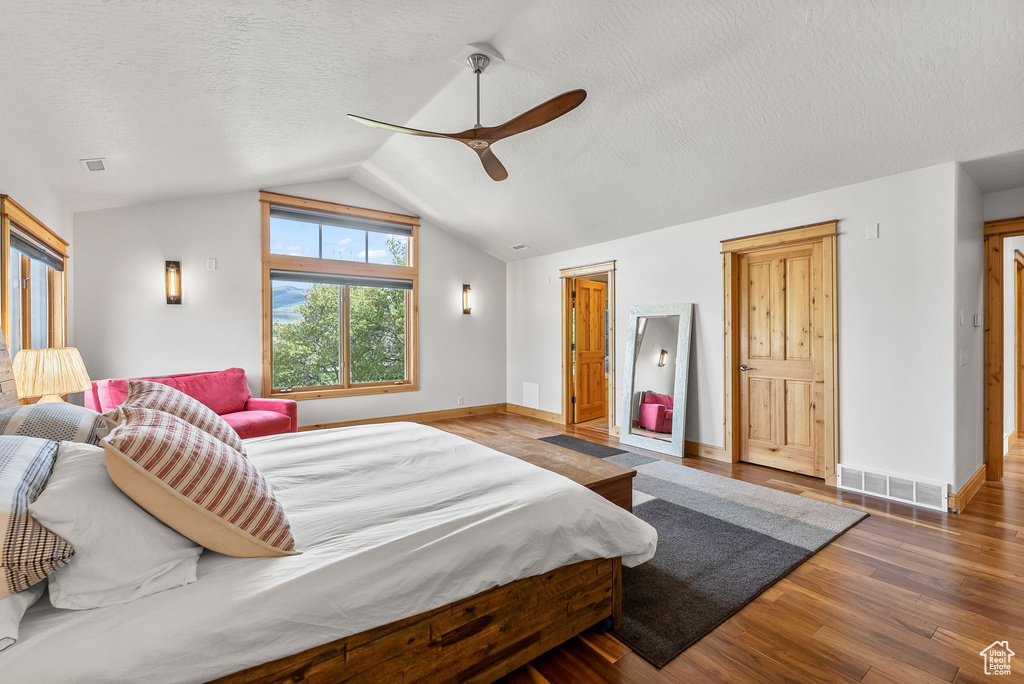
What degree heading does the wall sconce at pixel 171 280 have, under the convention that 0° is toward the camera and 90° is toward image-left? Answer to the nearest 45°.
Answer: approximately 0°

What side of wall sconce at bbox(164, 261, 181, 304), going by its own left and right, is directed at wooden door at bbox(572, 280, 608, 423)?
left

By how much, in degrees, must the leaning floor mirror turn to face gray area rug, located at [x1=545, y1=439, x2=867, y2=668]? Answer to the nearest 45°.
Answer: approximately 45° to its left

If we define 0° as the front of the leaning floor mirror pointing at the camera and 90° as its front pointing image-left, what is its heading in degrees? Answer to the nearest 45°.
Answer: approximately 45°

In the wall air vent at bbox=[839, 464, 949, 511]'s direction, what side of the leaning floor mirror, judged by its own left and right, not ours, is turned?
left

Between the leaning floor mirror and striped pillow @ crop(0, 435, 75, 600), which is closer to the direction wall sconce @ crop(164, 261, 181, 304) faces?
the striped pillow

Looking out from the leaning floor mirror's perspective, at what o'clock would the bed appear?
The bed is roughly at 11 o'clock from the leaning floor mirror.

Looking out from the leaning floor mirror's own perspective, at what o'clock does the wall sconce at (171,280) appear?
The wall sconce is roughly at 1 o'clock from the leaning floor mirror.

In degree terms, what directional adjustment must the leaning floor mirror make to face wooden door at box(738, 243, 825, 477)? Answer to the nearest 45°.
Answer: approximately 90° to its left

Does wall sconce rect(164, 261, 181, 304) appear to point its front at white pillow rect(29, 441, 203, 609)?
yes
